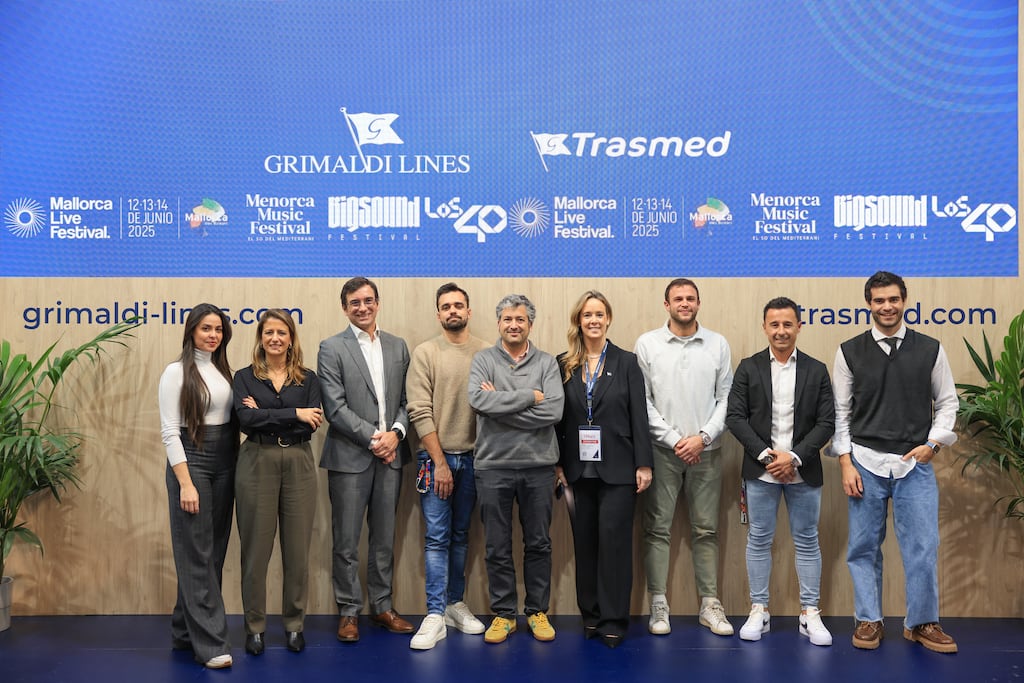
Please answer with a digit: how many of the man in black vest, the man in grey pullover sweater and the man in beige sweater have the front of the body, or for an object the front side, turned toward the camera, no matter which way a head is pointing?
3

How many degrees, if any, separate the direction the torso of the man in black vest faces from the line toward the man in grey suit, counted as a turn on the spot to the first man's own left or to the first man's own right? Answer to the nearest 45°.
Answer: approximately 90° to the first man's own right

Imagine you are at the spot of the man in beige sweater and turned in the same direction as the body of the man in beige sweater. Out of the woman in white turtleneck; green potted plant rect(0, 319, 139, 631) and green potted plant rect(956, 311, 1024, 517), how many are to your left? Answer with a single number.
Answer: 1

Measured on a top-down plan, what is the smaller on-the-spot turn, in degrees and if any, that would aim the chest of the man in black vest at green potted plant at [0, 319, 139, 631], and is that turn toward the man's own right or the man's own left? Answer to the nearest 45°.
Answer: approximately 90° to the man's own right

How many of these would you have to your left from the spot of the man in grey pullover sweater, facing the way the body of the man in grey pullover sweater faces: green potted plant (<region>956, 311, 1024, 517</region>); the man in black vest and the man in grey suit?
2

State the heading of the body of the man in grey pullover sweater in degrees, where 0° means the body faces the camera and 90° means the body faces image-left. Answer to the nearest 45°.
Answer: approximately 0°
